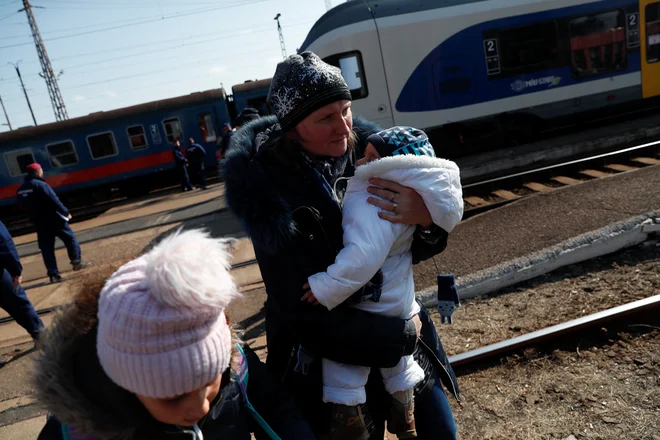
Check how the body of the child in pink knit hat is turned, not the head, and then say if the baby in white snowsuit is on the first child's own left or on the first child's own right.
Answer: on the first child's own left

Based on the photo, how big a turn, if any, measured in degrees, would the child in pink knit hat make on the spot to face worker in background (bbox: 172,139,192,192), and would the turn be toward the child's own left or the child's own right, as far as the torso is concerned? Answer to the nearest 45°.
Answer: approximately 135° to the child's own left

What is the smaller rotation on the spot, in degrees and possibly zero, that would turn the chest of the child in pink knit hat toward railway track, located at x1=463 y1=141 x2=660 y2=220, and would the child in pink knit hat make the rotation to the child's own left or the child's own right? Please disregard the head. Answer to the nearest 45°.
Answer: approximately 90° to the child's own left

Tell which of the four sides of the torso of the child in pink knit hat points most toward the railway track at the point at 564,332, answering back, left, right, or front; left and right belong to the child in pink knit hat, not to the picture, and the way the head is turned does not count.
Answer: left

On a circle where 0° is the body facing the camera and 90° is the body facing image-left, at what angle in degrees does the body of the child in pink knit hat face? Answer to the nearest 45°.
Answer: approximately 315°

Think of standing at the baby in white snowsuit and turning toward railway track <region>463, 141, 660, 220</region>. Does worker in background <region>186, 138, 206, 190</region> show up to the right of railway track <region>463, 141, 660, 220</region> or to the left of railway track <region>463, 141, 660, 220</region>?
left

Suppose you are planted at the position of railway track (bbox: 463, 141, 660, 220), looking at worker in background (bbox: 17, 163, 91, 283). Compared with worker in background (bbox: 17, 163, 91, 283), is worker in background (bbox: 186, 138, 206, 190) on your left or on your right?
right

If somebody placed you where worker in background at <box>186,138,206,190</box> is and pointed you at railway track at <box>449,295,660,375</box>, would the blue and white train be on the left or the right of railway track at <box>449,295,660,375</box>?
left

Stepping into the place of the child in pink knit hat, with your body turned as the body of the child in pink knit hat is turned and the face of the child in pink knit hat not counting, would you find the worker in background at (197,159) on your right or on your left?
on your left

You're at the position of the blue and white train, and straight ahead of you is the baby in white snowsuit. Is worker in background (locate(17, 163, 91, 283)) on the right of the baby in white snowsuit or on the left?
right
